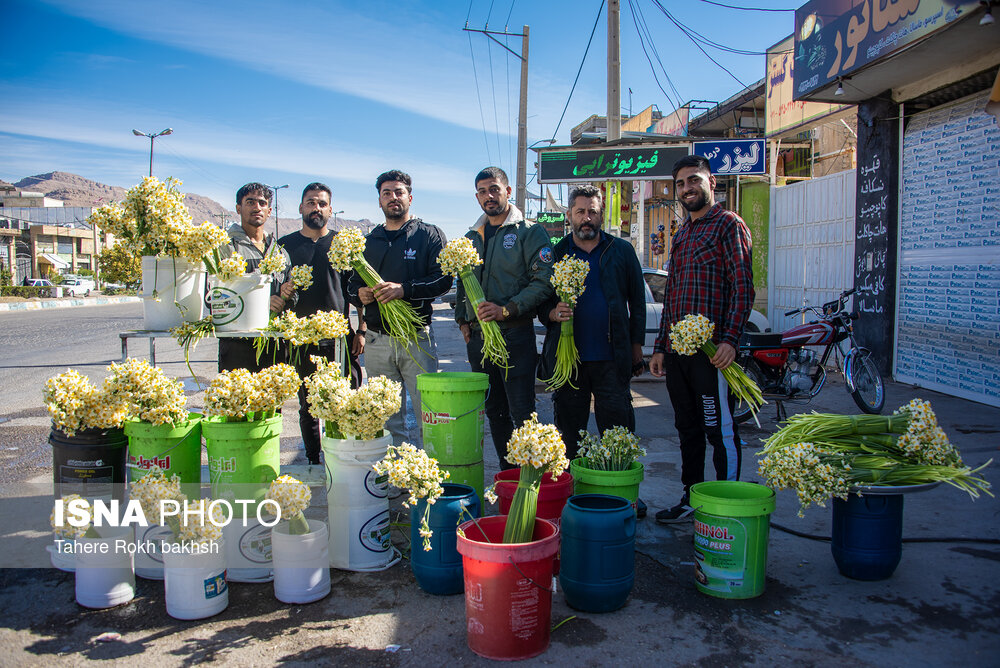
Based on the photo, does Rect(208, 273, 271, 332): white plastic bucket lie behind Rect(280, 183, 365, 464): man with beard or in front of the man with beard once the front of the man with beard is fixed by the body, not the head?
in front

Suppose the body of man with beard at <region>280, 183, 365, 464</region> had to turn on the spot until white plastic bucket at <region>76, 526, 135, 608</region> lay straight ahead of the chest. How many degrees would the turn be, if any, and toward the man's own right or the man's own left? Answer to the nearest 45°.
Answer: approximately 45° to the man's own right

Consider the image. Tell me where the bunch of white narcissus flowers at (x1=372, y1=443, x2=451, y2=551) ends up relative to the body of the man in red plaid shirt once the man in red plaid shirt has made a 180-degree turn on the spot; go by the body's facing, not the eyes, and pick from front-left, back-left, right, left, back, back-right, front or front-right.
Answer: back

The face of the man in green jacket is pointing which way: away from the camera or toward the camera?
toward the camera

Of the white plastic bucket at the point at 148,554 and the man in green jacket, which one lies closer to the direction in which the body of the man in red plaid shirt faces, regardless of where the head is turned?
the white plastic bucket

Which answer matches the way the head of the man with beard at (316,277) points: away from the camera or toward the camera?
toward the camera

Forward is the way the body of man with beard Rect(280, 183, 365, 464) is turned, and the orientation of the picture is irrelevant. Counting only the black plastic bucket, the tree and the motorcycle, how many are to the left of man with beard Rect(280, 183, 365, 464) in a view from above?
1

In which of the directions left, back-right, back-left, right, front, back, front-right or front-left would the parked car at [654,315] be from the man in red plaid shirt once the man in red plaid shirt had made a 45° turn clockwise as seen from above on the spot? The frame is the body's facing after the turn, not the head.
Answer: right

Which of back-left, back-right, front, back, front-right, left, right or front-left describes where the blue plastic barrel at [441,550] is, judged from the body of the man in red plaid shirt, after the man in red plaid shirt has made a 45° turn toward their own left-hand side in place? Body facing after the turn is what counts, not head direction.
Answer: front-right

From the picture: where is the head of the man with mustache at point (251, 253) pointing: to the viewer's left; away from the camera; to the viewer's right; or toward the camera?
toward the camera

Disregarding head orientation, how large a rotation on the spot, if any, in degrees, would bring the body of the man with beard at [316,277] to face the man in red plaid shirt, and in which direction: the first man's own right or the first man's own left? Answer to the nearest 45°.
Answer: approximately 45° to the first man's own left

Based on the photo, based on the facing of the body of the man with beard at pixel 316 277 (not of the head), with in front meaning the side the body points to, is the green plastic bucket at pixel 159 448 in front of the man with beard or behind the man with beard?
in front

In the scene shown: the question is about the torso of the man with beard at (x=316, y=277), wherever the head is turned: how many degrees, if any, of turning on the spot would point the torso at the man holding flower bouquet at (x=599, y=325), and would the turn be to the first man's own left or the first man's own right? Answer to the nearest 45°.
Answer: approximately 45° to the first man's own left

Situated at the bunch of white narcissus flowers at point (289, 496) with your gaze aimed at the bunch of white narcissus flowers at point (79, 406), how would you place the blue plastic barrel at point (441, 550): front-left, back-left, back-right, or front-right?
back-right

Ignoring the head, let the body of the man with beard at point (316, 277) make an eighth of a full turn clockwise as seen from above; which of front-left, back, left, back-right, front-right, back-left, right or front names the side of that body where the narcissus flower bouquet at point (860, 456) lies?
left

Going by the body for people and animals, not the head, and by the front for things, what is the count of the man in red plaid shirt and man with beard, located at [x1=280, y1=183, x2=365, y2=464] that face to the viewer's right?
0

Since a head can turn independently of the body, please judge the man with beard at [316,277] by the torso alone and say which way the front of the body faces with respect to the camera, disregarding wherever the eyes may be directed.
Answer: toward the camera
